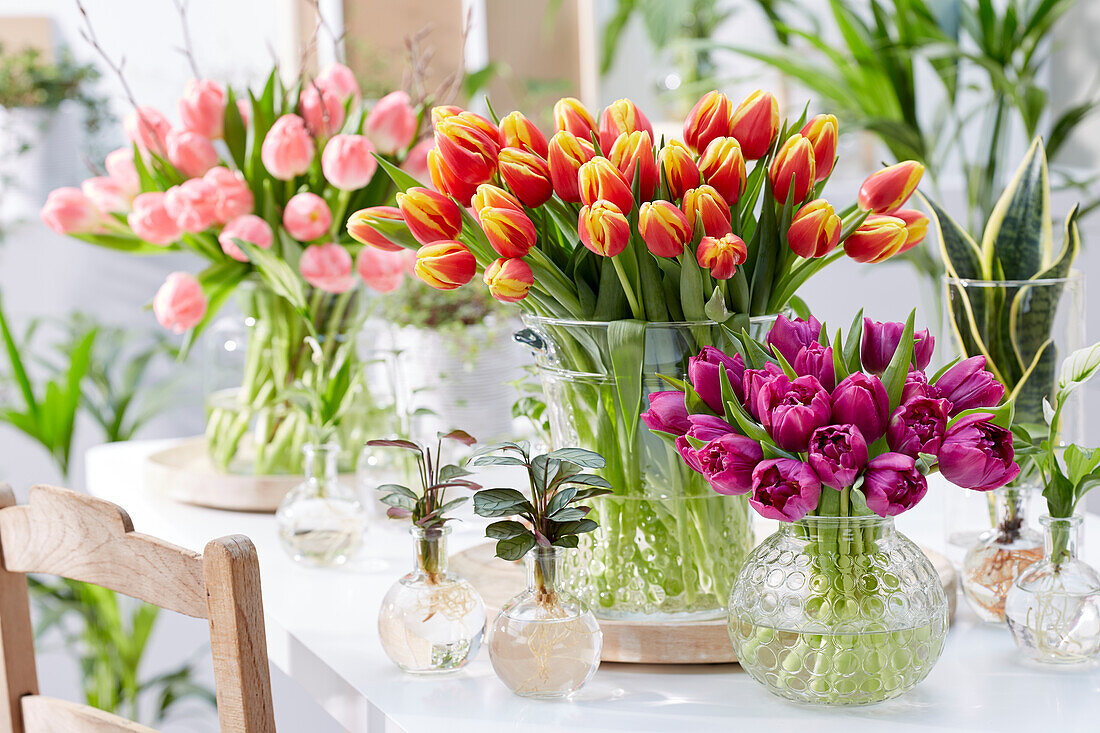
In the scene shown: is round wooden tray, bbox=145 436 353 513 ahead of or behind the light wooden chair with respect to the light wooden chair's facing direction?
ahead

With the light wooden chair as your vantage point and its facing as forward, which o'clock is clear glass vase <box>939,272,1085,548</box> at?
The clear glass vase is roughly at 2 o'clock from the light wooden chair.

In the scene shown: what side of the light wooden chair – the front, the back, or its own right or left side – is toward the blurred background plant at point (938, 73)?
front

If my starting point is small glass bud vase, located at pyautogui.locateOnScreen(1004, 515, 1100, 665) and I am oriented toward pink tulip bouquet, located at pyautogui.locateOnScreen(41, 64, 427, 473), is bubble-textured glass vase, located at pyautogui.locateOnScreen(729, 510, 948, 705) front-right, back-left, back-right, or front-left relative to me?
front-left

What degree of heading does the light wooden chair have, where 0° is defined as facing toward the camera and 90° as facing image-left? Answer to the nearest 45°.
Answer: approximately 225°

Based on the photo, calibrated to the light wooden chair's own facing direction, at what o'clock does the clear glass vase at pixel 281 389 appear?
The clear glass vase is roughly at 11 o'clock from the light wooden chair.

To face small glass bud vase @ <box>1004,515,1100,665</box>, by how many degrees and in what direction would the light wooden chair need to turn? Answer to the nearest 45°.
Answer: approximately 90° to its right

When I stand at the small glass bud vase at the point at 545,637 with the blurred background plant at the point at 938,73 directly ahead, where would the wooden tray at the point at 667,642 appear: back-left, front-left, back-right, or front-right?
front-right

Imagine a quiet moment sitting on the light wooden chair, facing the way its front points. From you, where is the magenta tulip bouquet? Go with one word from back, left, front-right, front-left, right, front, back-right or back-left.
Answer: right
